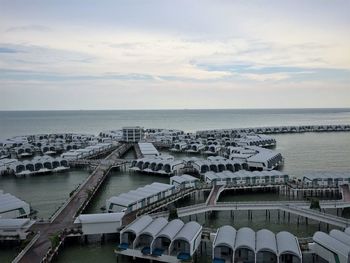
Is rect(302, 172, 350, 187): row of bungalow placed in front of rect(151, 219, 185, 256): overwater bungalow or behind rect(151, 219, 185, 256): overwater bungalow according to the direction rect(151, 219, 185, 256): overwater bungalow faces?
behind

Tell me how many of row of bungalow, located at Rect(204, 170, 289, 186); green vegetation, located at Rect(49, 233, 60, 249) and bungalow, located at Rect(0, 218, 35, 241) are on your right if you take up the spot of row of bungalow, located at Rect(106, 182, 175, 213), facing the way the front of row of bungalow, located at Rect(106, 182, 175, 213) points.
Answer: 2

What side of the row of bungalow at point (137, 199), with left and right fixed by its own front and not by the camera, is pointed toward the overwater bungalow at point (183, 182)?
left

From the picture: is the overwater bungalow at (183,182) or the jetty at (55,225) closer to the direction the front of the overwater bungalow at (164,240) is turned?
the jetty

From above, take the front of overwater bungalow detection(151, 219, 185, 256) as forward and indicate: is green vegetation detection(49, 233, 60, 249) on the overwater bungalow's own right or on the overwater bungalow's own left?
on the overwater bungalow's own right

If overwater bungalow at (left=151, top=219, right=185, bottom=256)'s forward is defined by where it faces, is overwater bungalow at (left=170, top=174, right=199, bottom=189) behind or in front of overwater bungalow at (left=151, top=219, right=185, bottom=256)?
behind

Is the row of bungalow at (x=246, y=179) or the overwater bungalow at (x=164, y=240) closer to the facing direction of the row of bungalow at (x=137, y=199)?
the overwater bungalow

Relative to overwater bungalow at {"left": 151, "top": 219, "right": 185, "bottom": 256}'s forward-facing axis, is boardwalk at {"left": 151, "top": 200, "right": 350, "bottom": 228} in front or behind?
behind

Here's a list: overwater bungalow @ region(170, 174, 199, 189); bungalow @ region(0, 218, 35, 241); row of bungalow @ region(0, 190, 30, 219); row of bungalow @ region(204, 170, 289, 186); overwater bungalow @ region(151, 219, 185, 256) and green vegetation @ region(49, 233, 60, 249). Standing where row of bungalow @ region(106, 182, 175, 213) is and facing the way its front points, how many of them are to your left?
2

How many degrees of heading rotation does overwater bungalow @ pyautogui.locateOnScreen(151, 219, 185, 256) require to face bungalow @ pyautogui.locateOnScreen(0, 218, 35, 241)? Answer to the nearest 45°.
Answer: approximately 45° to its right
